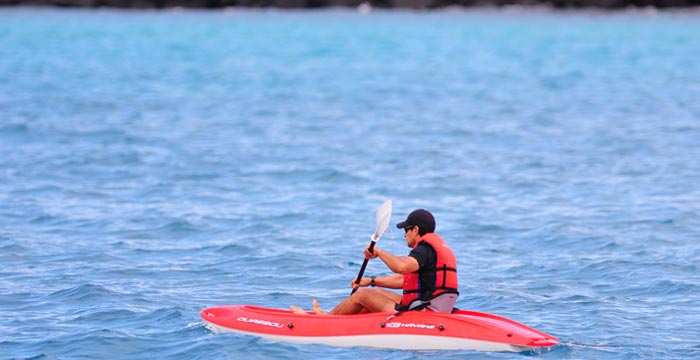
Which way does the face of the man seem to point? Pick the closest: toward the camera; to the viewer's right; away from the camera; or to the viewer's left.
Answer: to the viewer's left

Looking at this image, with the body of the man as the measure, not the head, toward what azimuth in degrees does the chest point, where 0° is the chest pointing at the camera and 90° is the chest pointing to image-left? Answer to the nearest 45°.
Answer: approximately 90°

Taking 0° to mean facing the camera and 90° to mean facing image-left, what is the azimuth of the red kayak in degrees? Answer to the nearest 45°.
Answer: approximately 90°
